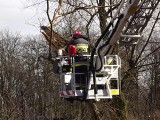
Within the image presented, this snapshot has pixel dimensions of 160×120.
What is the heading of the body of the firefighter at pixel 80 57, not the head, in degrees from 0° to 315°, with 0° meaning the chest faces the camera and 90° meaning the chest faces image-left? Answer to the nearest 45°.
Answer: approximately 135°
